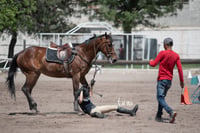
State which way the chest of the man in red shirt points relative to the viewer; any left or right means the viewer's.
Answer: facing away from the viewer and to the left of the viewer

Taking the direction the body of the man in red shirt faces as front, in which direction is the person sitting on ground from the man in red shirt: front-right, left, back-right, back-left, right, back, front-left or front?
front-left

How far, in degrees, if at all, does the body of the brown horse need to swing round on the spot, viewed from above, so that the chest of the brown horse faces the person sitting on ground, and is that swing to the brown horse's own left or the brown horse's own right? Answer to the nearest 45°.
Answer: approximately 45° to the brown horse's own right

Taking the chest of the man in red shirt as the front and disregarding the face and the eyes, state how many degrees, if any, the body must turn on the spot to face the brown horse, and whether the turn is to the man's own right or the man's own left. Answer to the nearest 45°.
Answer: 0° — they already face it

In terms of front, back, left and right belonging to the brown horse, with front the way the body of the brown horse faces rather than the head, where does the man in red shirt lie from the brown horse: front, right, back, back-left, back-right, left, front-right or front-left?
front-right

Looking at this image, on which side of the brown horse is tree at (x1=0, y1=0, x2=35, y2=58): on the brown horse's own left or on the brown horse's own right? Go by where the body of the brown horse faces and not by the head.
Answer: on the brown horse's own left

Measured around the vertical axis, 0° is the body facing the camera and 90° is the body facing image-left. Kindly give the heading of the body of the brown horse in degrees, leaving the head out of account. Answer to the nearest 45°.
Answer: approximately 270°
